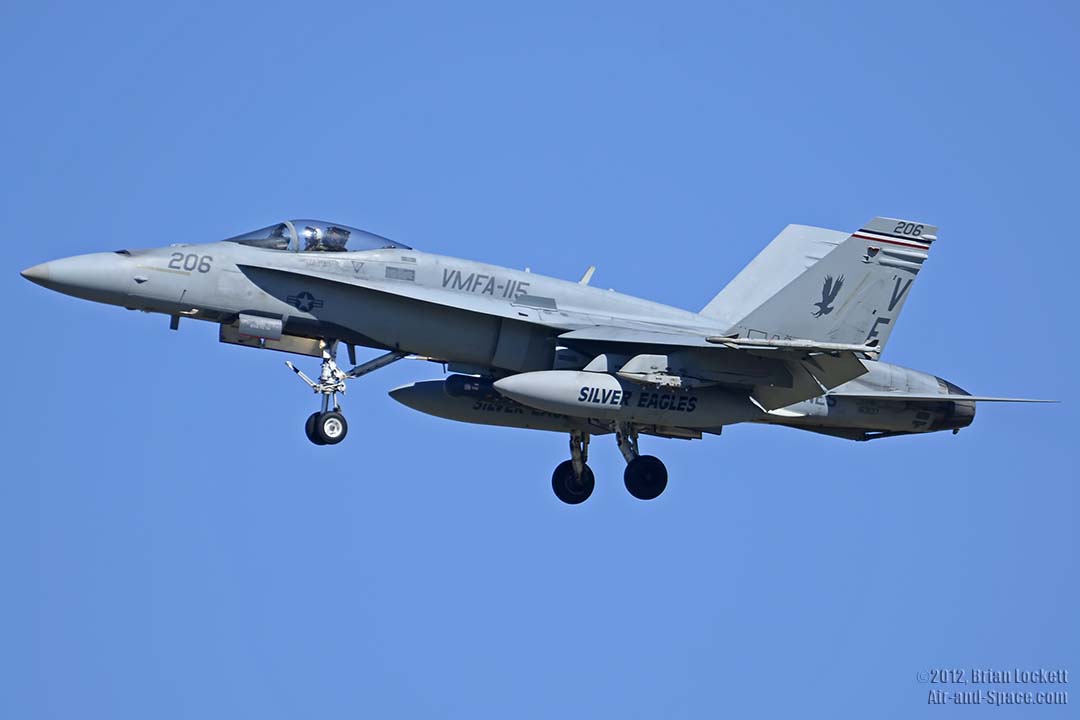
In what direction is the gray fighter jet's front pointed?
to the viewer's left
